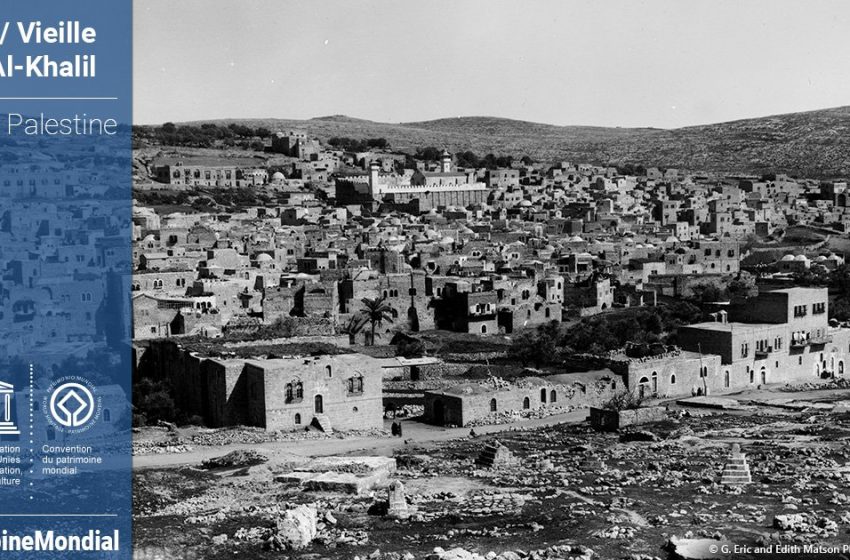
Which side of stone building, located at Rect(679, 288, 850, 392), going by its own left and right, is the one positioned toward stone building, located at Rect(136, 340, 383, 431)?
right

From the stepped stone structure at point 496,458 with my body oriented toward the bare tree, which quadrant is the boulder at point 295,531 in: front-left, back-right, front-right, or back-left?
back-left

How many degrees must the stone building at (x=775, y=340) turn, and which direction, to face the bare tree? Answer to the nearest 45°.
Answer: approximately 135° to its right

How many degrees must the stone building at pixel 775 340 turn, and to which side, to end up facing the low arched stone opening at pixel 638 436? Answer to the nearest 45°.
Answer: approximately 45° to its right

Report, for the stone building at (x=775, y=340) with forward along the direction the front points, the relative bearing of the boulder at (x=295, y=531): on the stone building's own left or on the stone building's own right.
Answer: on the stone building's own right

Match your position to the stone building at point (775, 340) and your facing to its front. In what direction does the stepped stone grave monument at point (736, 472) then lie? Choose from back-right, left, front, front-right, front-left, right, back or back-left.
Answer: front-right

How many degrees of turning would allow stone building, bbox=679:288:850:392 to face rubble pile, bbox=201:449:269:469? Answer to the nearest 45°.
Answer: approximately 90° to its right

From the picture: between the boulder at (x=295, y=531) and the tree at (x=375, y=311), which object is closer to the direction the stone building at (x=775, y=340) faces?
the boulder

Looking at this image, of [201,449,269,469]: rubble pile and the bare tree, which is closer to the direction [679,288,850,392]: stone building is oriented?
the rubble pile

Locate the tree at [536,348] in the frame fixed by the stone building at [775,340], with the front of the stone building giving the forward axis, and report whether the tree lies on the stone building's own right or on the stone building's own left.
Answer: on the stone building's own right

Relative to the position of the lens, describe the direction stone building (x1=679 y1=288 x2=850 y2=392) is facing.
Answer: facing the viewer and to the right of the viewer

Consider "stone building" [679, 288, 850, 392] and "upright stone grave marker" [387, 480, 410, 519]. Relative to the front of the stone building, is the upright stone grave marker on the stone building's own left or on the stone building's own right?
on the stone building's own right

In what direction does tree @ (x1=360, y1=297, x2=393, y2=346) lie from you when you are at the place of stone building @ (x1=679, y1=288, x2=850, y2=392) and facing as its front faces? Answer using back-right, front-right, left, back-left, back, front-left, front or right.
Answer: back-right

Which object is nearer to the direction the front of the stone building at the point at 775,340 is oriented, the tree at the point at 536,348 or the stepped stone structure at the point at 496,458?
the stepped stone structure
